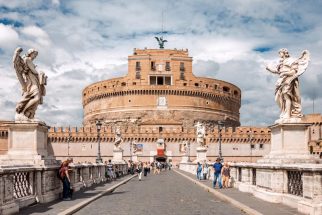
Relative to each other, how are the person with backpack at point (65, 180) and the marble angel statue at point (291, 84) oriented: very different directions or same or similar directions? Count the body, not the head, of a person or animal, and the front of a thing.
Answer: very different directions

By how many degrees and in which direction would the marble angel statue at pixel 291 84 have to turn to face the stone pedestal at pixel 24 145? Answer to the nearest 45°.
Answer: approximately 45° to its right
